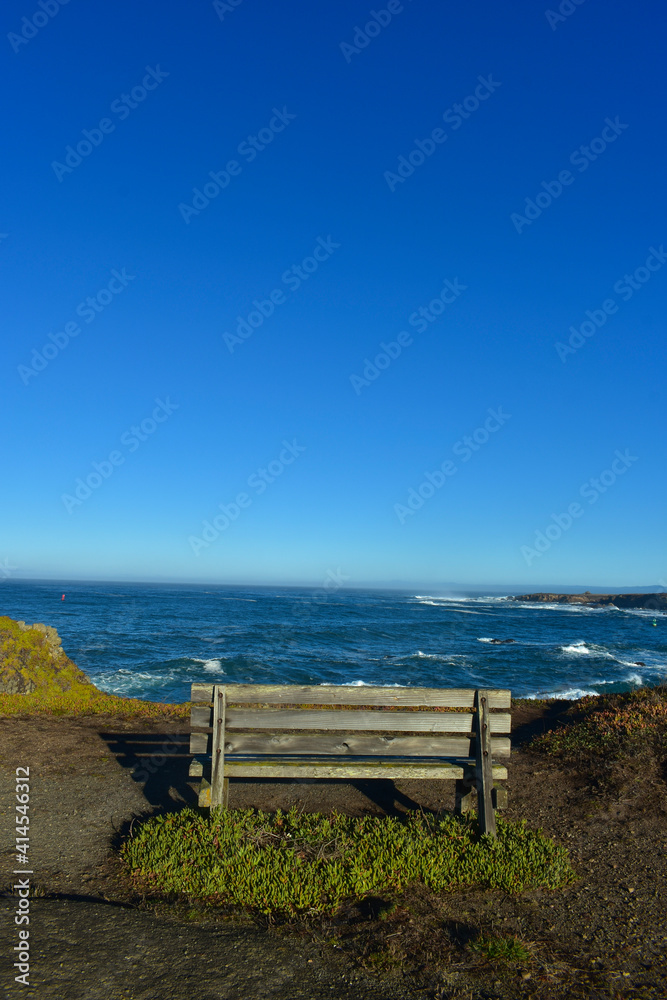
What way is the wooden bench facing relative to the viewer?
away from the camera

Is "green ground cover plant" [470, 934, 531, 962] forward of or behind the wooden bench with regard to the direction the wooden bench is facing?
behind

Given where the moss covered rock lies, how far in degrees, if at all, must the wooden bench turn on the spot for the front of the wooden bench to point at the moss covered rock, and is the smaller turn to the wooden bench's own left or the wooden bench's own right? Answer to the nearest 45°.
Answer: approximately 45° to the wooden bench's own left

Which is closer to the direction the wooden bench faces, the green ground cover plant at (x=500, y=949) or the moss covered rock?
the moss covered rock
